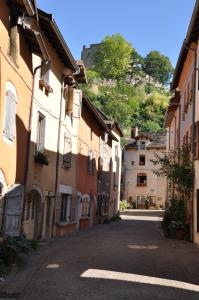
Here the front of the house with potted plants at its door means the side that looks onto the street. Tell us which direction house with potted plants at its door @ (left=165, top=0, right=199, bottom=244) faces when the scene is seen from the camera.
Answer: facing to the left of the viewer

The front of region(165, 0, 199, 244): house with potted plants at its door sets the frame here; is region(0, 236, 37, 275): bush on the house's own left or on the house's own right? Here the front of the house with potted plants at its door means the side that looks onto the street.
on the house's own left
